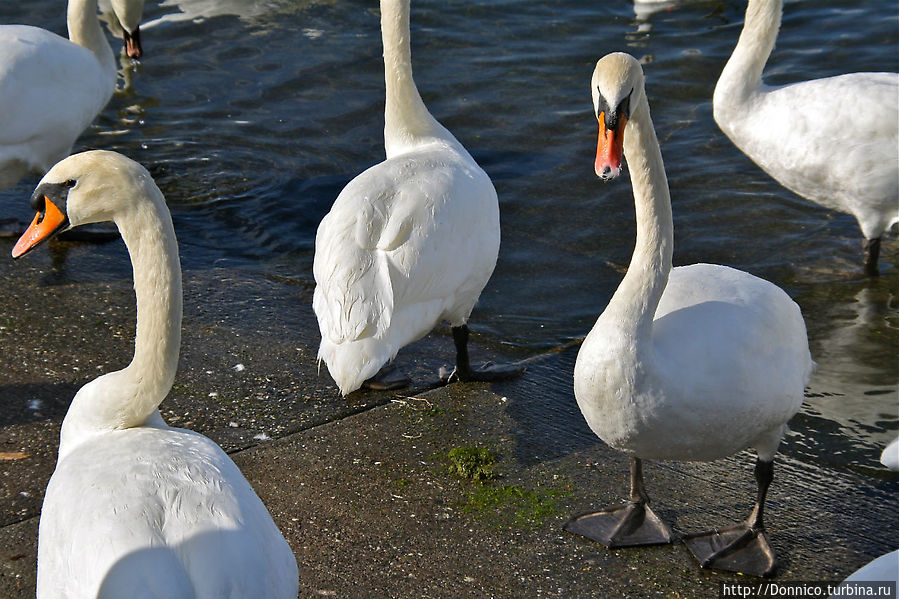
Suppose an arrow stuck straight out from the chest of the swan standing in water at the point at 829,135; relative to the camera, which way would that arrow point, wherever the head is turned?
to the viewer's left

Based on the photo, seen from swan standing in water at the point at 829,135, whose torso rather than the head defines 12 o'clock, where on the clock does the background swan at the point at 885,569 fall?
The background swan is roughly at 9 o'clock from the swan standing in water.

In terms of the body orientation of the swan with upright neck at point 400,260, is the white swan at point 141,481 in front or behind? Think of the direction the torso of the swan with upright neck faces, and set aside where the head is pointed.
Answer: behind

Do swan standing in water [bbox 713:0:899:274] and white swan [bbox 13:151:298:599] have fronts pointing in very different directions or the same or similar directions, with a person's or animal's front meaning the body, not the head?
same or similar directions

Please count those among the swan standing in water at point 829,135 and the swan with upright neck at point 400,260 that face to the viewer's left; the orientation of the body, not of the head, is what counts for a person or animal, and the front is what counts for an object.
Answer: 1

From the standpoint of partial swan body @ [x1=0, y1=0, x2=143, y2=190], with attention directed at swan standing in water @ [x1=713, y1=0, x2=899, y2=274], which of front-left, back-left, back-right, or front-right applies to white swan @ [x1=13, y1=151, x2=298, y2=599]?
front-right

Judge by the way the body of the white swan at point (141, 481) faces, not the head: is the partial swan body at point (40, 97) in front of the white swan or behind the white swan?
in front

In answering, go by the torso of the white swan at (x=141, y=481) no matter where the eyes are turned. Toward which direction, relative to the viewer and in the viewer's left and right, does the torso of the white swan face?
facing away from the viewer and to the left of the viewer

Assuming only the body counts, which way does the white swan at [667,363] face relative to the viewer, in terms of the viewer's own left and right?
facing the viewer and to the left of the viewer

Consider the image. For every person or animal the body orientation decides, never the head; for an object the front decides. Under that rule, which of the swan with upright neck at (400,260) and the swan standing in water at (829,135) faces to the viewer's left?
the swan standing in water at (829,135)

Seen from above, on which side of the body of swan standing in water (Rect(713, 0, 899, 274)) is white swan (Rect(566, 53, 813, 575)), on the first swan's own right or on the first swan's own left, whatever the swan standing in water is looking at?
on the first swan's own left

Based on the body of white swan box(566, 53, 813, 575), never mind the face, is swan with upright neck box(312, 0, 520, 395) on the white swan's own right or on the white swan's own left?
on the white swan's own right

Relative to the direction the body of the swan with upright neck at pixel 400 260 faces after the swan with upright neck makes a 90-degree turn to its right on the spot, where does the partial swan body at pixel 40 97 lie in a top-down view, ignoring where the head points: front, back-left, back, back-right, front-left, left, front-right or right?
back

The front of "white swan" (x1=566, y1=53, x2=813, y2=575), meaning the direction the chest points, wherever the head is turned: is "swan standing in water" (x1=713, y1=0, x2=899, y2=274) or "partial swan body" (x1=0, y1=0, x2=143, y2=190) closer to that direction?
the partial swan body

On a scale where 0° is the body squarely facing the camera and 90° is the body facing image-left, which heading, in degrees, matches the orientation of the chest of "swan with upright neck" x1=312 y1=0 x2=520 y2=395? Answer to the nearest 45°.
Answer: approximately 225°

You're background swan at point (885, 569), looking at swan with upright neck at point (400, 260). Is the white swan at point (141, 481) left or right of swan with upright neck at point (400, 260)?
left
